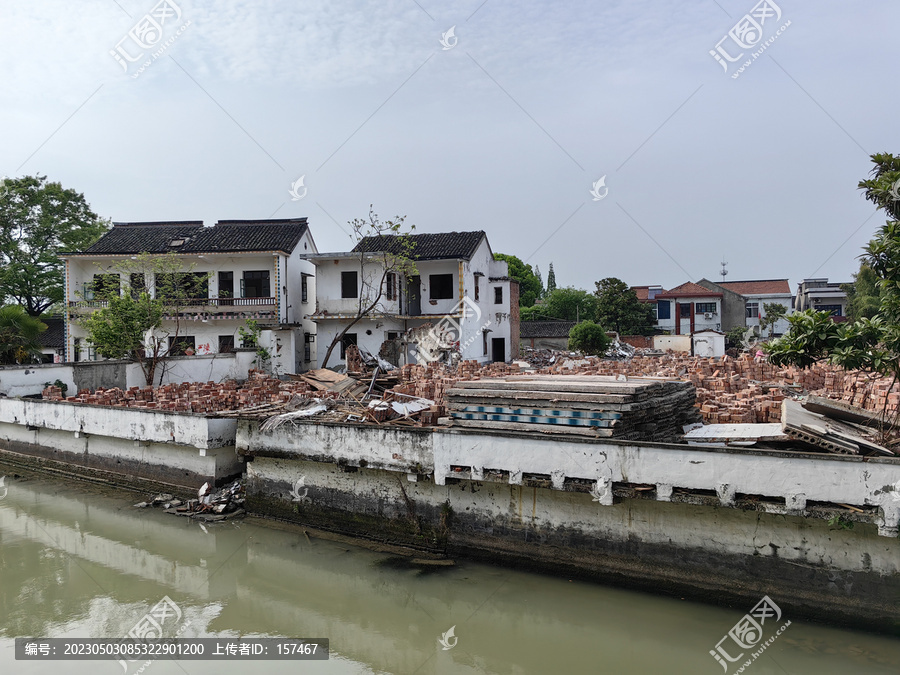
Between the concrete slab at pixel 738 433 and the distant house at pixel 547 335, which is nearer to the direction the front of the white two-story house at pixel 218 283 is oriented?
the concrete slab

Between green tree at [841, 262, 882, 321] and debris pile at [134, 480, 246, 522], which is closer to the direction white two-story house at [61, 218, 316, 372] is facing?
the debris pile

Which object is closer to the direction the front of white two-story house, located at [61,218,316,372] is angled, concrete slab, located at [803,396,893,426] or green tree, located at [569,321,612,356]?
the concrete slab

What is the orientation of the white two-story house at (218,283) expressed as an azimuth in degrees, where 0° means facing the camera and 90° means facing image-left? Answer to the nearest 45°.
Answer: approximately 0°

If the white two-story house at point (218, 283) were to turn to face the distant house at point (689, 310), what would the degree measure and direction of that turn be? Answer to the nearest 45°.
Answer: approximately 90° to its left

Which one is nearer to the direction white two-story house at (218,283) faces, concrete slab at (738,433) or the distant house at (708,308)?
the concrete slab

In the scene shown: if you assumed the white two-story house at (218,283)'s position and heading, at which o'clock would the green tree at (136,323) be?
The green tree is roughly at 1 o'clock from the white two-story house.

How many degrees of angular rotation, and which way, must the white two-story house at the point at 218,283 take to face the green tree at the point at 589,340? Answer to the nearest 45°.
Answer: approximately 90° to its left

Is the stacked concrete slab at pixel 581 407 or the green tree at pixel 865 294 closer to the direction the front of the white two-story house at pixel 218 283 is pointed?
the stacked concrete slab

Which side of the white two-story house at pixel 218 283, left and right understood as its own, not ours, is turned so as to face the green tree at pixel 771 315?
left
